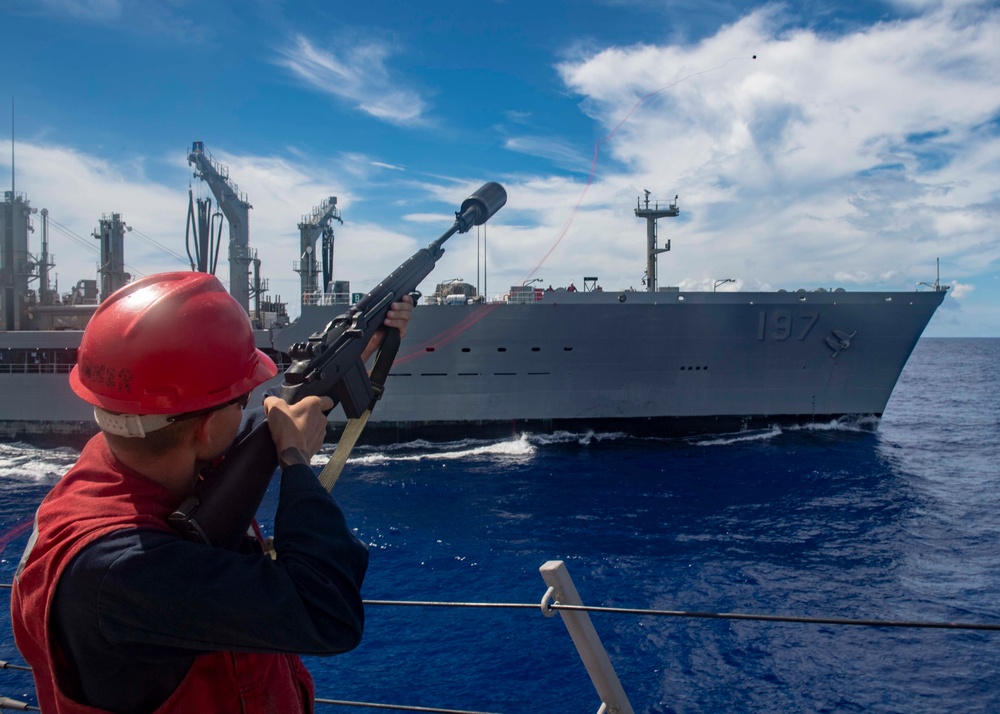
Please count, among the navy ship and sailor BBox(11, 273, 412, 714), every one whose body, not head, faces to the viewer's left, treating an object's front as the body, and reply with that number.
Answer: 0

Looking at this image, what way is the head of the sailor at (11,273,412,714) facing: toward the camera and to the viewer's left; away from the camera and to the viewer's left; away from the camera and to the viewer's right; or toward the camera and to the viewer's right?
away from the camera and to the viewer's right

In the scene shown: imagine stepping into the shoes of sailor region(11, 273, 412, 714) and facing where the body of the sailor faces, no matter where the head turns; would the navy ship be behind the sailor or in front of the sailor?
in front

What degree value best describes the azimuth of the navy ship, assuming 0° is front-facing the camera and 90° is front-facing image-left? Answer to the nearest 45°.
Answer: approximately 270°

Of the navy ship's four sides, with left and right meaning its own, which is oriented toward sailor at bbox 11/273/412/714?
right

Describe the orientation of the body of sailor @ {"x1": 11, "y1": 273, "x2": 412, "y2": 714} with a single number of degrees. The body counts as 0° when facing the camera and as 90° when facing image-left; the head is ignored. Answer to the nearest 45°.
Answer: approximately 225°
